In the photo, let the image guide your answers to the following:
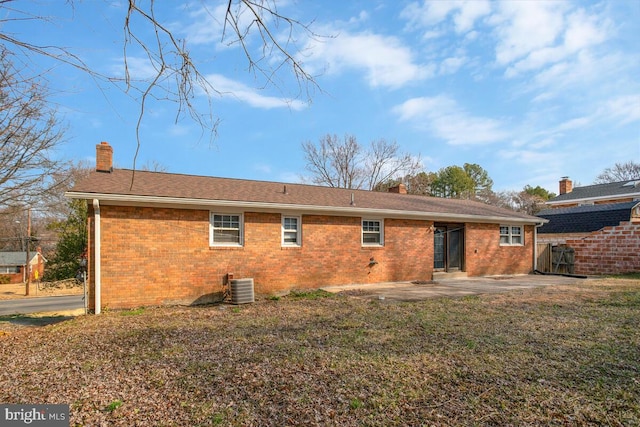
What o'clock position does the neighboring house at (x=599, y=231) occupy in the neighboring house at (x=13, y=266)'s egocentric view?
the neighboring house at (x=599, y=231) is roughly at 11 o'clock from the neighboring house at (x=13, y=266).

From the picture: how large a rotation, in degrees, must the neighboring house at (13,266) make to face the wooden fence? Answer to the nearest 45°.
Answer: approximately 45° to its left

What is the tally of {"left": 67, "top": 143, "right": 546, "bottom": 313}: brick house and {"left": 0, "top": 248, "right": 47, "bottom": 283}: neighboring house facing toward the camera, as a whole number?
1

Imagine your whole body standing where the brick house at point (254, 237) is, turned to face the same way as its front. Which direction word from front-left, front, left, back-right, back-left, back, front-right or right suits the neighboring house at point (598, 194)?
right

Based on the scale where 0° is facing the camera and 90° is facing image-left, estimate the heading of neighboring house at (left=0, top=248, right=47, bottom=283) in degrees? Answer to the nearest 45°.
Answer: approximately 0°

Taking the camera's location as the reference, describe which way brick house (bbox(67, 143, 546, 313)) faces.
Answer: facing away from the viewer and to the left of the viewer

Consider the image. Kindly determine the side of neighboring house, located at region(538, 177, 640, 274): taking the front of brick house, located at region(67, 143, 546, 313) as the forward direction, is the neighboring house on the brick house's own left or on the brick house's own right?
on the brick house's own right

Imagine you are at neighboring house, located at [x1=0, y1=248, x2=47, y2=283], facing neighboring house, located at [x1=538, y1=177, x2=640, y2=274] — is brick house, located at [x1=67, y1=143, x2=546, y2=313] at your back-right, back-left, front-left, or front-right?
front-right

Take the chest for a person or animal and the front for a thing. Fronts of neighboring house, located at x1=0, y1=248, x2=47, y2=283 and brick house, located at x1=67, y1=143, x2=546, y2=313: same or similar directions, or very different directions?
very different directions

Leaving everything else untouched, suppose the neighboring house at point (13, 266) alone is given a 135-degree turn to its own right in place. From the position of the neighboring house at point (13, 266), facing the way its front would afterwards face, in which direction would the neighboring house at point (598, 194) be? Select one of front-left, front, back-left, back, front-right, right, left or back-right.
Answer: back

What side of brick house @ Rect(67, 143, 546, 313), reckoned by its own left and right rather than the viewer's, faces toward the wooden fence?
right
